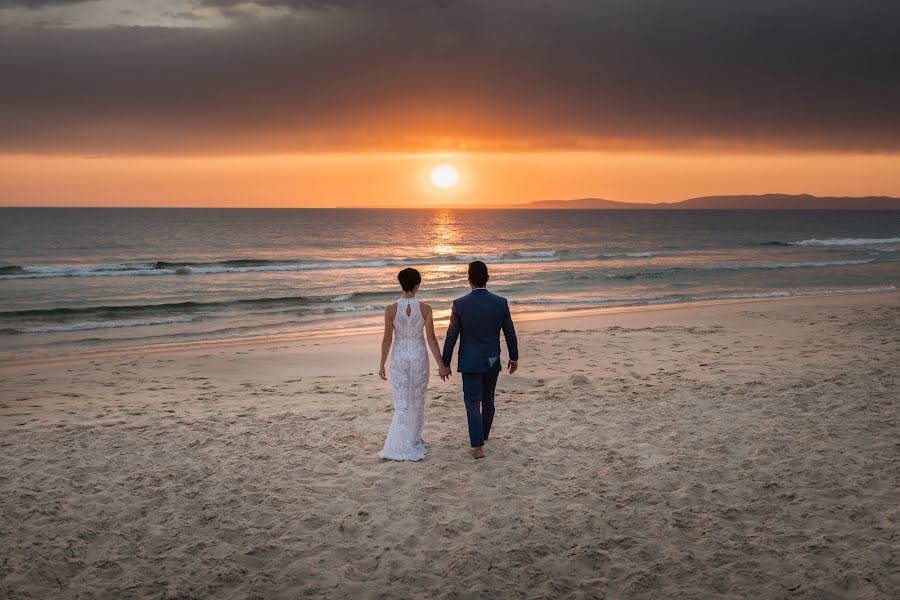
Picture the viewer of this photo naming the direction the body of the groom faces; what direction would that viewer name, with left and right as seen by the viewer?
facing away from the viewer

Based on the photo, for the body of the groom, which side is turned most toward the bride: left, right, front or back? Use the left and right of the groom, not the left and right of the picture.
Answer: left

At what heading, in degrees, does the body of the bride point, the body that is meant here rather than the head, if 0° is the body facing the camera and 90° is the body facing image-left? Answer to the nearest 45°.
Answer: approximately 180°

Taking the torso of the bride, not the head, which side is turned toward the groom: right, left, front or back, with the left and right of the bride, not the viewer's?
right

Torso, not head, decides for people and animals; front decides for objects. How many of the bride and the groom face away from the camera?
2

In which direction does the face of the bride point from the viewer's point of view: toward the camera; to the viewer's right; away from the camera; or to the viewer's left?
away from the camera

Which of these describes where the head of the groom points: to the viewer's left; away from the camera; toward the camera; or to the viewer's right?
away from the camera
